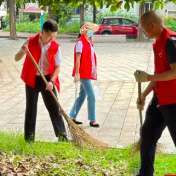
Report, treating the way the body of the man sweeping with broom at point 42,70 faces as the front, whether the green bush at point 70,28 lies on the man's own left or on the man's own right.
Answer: on the man's own left

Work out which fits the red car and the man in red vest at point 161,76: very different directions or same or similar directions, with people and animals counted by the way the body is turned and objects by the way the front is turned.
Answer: very different directions

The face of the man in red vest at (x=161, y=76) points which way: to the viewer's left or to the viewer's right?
to the viewer's left

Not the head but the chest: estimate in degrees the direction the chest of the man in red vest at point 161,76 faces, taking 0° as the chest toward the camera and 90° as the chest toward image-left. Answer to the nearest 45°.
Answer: approximately 90°

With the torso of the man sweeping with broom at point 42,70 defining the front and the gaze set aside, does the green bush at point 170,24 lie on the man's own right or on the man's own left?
on the man's own left

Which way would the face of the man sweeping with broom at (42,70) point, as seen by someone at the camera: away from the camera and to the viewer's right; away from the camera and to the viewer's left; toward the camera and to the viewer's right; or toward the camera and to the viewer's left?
toward the camera and to the viewer's right

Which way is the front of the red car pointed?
to the viewer's right

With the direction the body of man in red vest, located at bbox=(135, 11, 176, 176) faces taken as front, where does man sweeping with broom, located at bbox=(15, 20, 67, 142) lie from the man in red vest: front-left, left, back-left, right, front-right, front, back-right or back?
front-right

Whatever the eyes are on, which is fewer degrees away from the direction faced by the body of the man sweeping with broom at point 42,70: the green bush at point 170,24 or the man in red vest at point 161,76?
the man in red vest

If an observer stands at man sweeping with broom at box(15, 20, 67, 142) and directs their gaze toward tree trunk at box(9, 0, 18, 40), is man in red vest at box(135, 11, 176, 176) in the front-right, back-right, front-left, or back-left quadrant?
back-right

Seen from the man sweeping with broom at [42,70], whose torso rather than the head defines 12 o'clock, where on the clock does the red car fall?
The red car is roughly at 8 o'clock from the man sweeping with broom.

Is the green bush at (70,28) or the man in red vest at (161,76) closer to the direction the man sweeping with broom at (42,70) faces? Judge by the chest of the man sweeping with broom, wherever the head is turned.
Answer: the man in red vest
